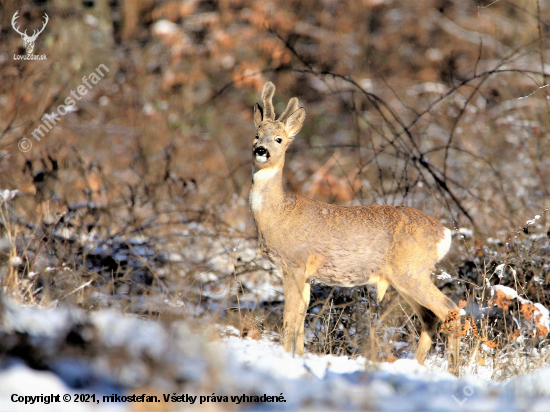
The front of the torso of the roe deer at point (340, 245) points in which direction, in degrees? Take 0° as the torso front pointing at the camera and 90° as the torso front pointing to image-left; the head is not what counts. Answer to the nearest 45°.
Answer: approximately 90°
